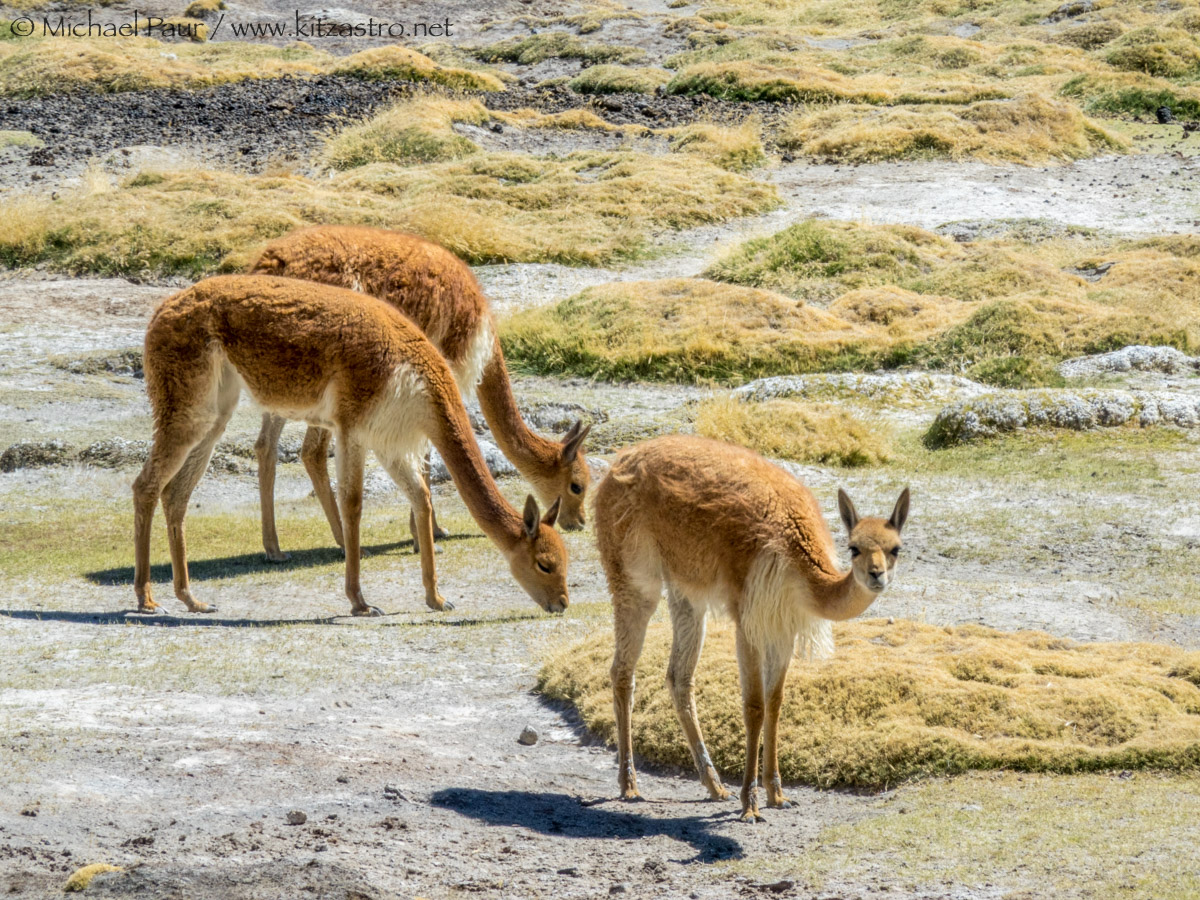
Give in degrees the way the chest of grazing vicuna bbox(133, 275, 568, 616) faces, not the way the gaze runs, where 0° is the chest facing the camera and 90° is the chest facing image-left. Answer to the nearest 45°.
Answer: approximately 270°

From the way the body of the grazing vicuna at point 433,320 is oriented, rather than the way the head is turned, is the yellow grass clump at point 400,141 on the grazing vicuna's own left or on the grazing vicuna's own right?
on the grazing vicuna's own left

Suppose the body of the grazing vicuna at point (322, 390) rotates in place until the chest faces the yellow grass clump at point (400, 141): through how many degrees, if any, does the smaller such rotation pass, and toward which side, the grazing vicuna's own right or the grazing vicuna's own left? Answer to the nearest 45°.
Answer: approximately 90° to the grazing vicuna's own left

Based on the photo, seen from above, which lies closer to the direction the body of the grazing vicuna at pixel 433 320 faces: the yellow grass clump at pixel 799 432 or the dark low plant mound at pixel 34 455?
the yellow grass clump

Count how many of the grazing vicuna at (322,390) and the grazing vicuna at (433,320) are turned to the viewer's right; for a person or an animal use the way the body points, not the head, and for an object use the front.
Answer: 2

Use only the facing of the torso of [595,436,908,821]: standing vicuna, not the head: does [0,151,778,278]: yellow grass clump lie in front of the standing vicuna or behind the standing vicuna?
behind

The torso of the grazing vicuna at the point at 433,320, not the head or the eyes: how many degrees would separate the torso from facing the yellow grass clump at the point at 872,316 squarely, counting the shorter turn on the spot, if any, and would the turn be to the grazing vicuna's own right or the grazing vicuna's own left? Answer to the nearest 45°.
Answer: approximately 45° to the grazing vicuna's own left

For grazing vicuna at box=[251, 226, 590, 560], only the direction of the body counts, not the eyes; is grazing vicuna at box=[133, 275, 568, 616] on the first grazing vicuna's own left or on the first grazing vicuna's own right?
on the first grazing vicuna's own right

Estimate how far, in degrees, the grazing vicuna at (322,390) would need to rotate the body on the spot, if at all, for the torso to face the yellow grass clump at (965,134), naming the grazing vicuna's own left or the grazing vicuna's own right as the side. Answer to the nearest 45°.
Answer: approximately 45° to the grazing vicuna's own left

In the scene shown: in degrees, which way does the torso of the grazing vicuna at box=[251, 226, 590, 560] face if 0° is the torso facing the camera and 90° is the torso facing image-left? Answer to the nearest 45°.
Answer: approximately 270°
